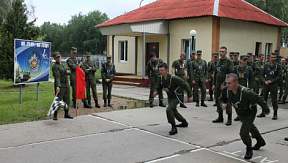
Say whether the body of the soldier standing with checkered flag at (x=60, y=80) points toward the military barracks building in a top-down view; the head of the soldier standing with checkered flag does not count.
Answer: no

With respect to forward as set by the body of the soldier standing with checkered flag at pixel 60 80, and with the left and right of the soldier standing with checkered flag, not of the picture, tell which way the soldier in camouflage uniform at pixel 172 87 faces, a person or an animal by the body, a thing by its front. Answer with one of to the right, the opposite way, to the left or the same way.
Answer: to the right

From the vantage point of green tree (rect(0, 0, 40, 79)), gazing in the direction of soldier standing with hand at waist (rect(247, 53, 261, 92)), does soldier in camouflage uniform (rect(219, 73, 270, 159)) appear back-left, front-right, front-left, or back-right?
front-right

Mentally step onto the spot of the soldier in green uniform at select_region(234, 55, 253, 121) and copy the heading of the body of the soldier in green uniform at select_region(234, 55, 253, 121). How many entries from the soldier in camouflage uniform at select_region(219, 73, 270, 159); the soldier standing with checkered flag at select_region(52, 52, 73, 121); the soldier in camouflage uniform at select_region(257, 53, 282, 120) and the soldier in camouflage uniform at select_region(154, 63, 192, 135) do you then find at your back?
1

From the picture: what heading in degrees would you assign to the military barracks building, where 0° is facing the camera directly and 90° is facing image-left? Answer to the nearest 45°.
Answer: approximately 45°

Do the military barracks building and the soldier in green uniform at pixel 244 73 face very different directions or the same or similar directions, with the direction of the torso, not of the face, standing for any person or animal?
same or similar directions

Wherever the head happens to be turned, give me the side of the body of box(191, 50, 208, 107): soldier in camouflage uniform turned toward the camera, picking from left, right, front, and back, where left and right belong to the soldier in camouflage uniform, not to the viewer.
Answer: front

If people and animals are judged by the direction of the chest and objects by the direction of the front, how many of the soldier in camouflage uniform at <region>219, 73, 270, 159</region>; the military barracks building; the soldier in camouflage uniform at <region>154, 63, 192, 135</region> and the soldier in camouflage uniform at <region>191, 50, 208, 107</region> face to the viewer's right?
0

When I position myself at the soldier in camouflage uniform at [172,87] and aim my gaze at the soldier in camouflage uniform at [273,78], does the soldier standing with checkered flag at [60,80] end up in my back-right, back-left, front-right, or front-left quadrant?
back-left

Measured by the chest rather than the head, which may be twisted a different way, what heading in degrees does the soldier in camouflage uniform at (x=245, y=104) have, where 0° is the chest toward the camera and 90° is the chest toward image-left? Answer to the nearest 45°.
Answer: approximately 45°

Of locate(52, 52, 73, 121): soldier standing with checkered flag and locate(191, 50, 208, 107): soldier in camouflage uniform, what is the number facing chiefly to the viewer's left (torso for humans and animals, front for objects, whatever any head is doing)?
0

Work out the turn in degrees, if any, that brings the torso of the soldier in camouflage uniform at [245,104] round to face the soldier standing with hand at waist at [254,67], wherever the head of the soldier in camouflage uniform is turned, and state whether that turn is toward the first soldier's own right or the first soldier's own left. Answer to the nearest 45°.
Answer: approximately 135° to the first soldier's own right

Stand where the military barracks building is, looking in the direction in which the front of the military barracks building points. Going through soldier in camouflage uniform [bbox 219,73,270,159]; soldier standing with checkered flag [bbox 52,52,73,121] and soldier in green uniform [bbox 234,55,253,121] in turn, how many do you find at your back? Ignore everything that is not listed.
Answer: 0

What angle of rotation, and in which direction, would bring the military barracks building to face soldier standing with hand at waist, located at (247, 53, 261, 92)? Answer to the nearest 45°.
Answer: approximately 45° to its left

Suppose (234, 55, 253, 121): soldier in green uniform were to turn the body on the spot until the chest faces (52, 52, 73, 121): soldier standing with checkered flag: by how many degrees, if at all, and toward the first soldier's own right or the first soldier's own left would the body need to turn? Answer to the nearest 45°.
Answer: approximately 45° to the first soldier's own right

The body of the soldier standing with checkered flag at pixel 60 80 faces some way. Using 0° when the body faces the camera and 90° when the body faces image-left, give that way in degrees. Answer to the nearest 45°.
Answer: approximately 315°

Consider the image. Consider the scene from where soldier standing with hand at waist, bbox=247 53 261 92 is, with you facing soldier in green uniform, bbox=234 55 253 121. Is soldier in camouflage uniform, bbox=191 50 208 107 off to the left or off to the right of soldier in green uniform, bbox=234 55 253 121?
right

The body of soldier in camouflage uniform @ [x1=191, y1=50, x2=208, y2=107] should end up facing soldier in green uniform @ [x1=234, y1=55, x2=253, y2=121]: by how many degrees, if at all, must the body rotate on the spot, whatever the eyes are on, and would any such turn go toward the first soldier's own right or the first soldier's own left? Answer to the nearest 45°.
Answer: approximately 45° to the first soldier's own left
